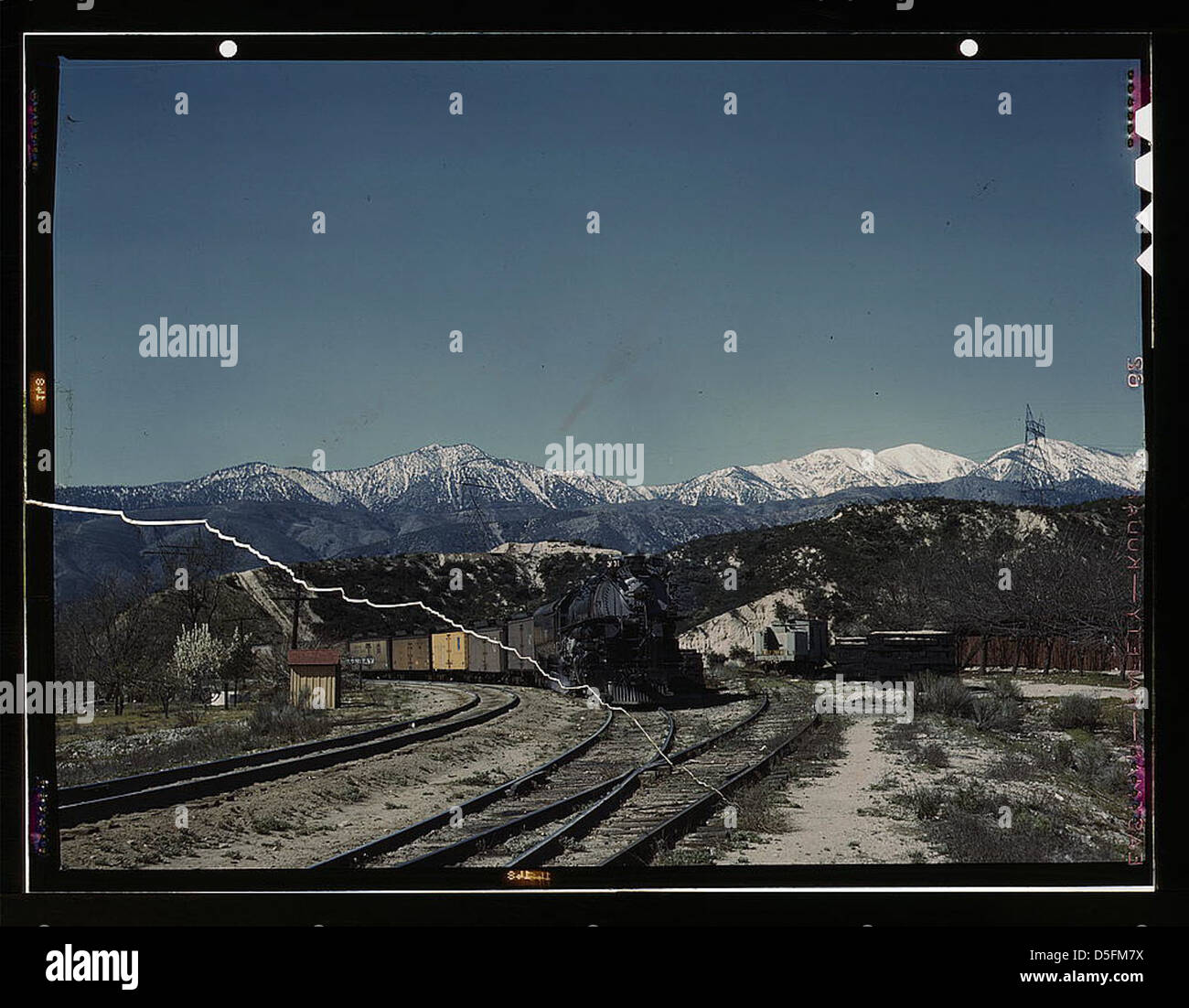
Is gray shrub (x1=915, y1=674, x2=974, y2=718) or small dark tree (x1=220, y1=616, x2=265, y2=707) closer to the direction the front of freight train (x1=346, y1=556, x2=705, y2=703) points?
the gray shrub

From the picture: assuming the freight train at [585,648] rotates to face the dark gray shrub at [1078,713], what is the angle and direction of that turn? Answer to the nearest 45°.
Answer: approximately 45° to its left

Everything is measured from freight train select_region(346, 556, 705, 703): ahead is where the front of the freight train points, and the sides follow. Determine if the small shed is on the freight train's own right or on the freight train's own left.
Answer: on the freight train's own right

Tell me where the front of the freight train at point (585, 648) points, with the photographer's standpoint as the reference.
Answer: facing the viewer and to the right of the viewer
